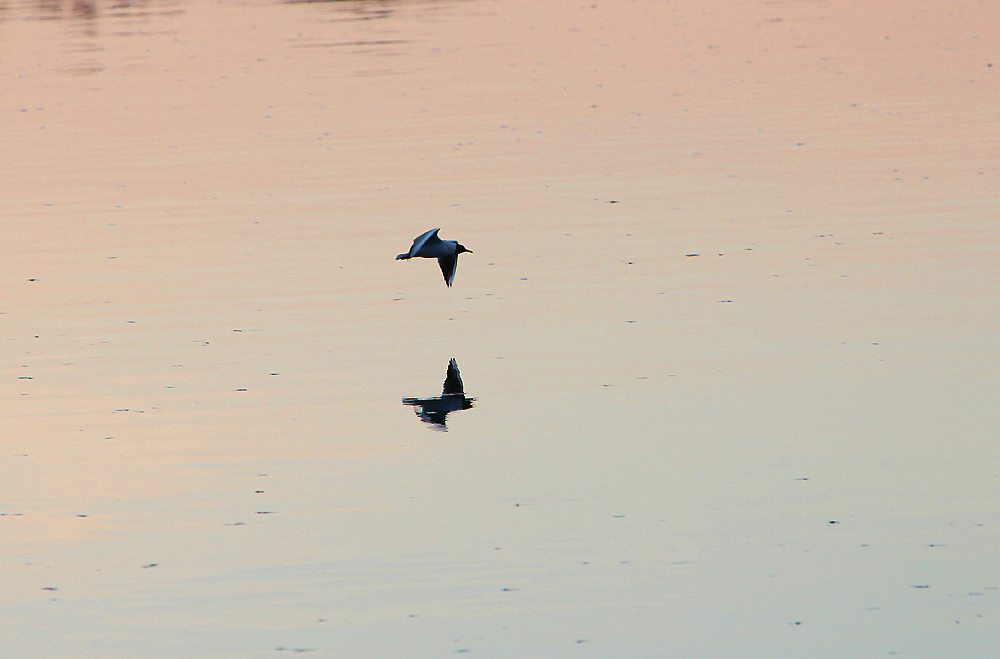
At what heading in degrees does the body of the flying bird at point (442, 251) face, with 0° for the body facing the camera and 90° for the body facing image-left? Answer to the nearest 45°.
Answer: approximately 270°
